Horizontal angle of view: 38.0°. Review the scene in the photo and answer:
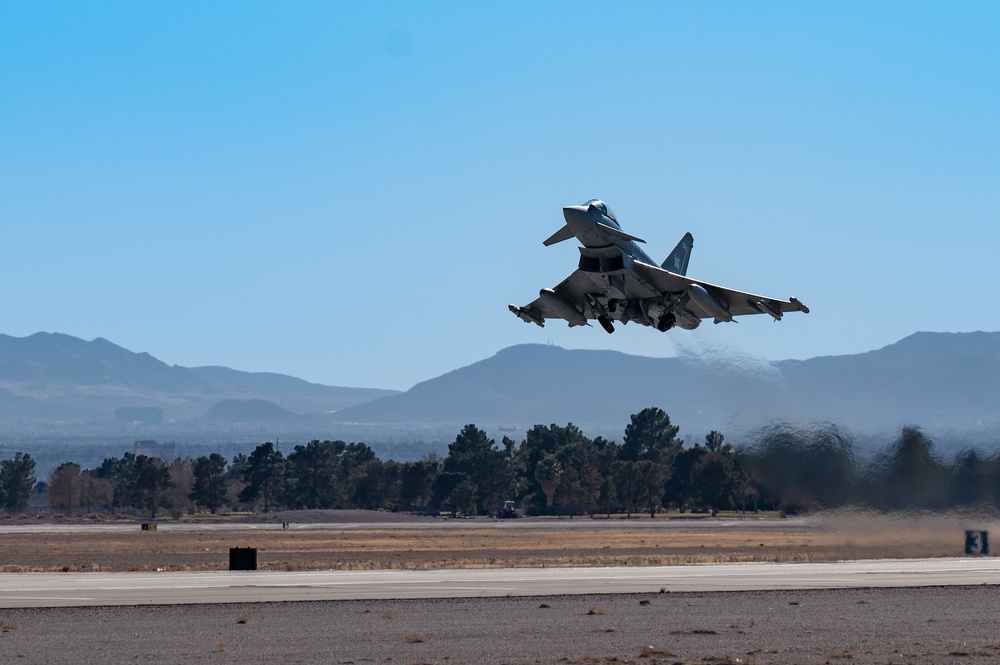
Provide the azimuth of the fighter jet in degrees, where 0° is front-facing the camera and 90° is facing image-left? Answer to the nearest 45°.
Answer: approximately 45°
